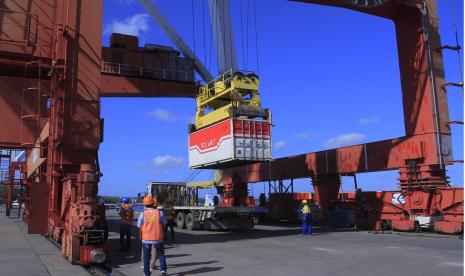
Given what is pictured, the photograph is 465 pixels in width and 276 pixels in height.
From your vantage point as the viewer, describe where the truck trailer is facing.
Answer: facing away from the viewer and to the left of the viewer

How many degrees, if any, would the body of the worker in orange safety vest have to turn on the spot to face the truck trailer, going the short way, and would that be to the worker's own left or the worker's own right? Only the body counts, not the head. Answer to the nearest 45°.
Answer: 0° — they already face it

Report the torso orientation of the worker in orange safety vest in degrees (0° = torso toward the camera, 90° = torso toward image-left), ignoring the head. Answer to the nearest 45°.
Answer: approximately 180°

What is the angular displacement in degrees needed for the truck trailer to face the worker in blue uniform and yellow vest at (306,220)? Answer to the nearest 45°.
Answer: approximately 180°
